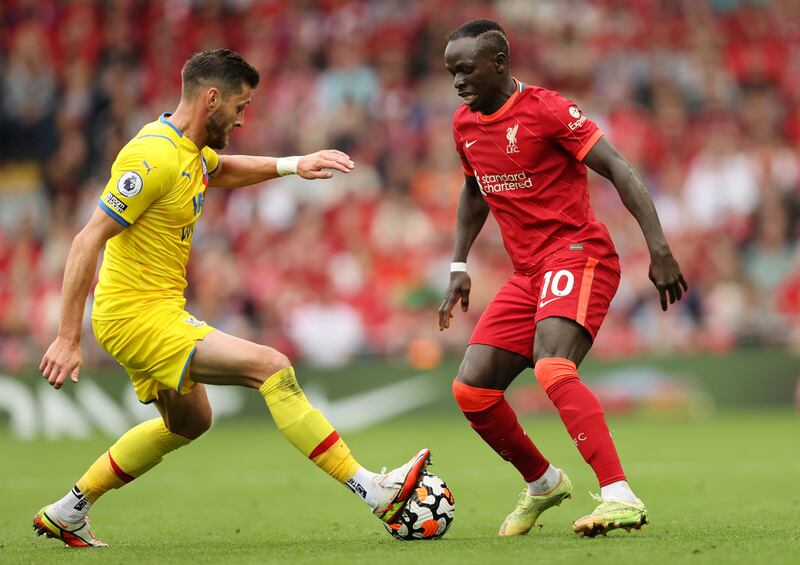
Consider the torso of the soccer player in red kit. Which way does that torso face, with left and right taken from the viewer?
facing the viewer and to the left of the viewer

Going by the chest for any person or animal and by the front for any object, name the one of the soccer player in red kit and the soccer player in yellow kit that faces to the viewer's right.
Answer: the soccer player in yellow kit

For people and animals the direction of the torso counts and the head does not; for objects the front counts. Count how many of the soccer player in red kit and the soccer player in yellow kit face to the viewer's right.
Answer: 1

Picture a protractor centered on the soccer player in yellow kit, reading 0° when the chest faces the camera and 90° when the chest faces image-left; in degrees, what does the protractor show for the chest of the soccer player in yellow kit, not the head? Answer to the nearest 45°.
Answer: approximately 270°

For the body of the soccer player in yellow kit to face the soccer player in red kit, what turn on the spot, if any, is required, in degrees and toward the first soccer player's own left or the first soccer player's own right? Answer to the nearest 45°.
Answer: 0° — they already face them
